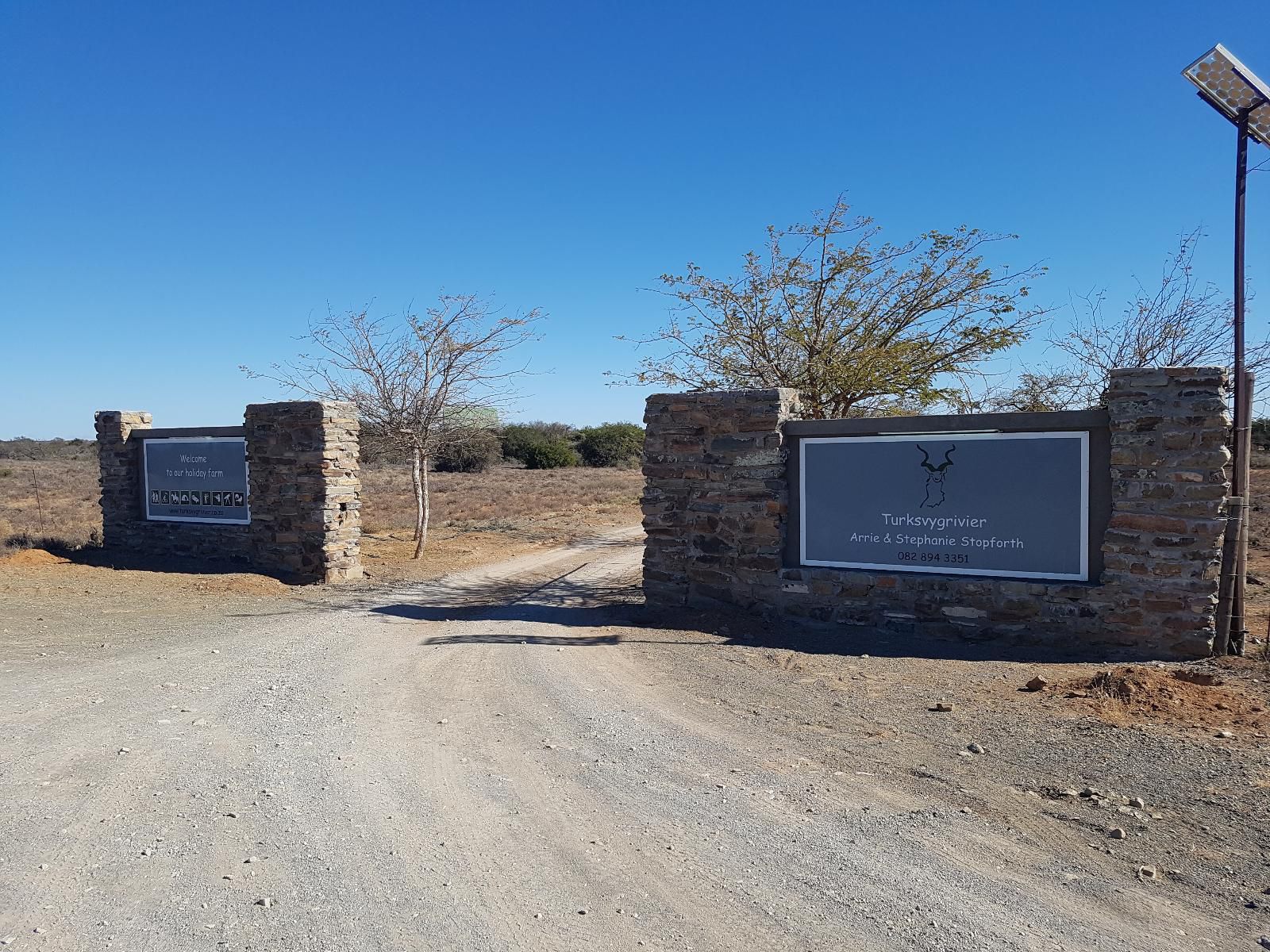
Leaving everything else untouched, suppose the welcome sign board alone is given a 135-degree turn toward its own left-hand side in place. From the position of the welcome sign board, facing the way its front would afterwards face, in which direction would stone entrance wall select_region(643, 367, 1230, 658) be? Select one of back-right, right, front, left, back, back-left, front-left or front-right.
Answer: front-right

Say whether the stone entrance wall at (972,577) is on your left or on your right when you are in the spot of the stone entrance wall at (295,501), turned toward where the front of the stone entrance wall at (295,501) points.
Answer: on your left

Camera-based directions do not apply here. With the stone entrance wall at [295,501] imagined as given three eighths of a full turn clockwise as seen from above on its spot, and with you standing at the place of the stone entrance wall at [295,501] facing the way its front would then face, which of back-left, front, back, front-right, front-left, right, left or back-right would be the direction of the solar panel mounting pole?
back-right

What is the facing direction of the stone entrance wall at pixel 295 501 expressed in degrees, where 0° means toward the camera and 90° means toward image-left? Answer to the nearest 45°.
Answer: approximately 45°

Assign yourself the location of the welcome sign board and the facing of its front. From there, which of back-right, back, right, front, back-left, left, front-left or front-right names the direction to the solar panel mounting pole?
left
